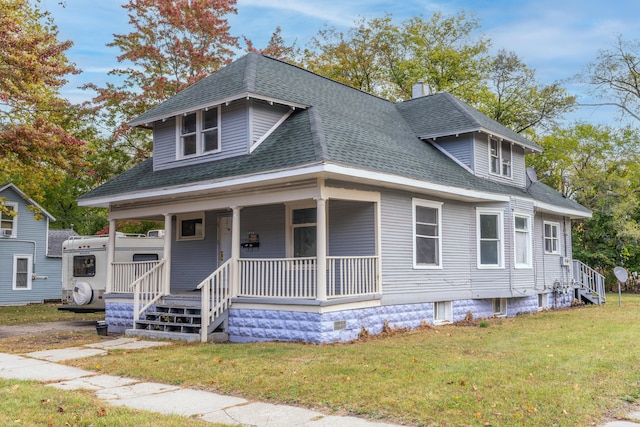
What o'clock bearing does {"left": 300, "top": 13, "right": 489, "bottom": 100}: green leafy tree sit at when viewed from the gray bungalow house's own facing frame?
The green leafy tree is roughly at 5 o'clock from the gray bungalow house.

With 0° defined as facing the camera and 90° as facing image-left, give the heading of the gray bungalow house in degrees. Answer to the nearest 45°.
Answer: approximately 45°

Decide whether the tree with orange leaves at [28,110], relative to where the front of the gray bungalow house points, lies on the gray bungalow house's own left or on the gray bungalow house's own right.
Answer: on the gray bungalow house's own right

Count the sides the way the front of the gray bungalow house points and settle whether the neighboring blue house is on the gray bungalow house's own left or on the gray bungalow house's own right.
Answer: on the gray bungalow house's own right

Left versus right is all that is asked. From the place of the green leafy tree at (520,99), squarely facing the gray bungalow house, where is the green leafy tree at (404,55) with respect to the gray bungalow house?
right

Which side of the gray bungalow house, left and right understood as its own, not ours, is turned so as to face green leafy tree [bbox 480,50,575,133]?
back

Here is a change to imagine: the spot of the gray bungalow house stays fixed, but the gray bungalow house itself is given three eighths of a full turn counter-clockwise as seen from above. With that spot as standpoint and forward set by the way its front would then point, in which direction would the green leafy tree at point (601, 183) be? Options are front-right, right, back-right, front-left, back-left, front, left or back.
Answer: front-left

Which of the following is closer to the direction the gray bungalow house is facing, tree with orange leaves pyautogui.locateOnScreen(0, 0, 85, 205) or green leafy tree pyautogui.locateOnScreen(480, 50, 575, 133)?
the tree with orange leaves
